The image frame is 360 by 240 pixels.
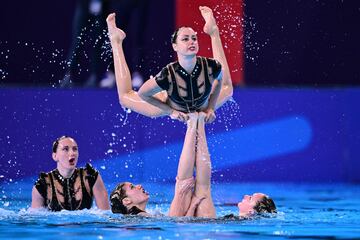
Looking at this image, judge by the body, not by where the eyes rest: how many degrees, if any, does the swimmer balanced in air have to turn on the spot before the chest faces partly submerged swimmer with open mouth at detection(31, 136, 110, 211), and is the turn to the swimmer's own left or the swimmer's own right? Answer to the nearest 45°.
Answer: approximately 135° to the swimmer's own right

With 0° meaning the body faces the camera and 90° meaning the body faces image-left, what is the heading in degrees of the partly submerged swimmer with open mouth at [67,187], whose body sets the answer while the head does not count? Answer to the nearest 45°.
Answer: approximately 0°

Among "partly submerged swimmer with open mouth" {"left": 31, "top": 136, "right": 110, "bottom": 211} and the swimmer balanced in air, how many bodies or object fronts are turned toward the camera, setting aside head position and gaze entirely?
2
